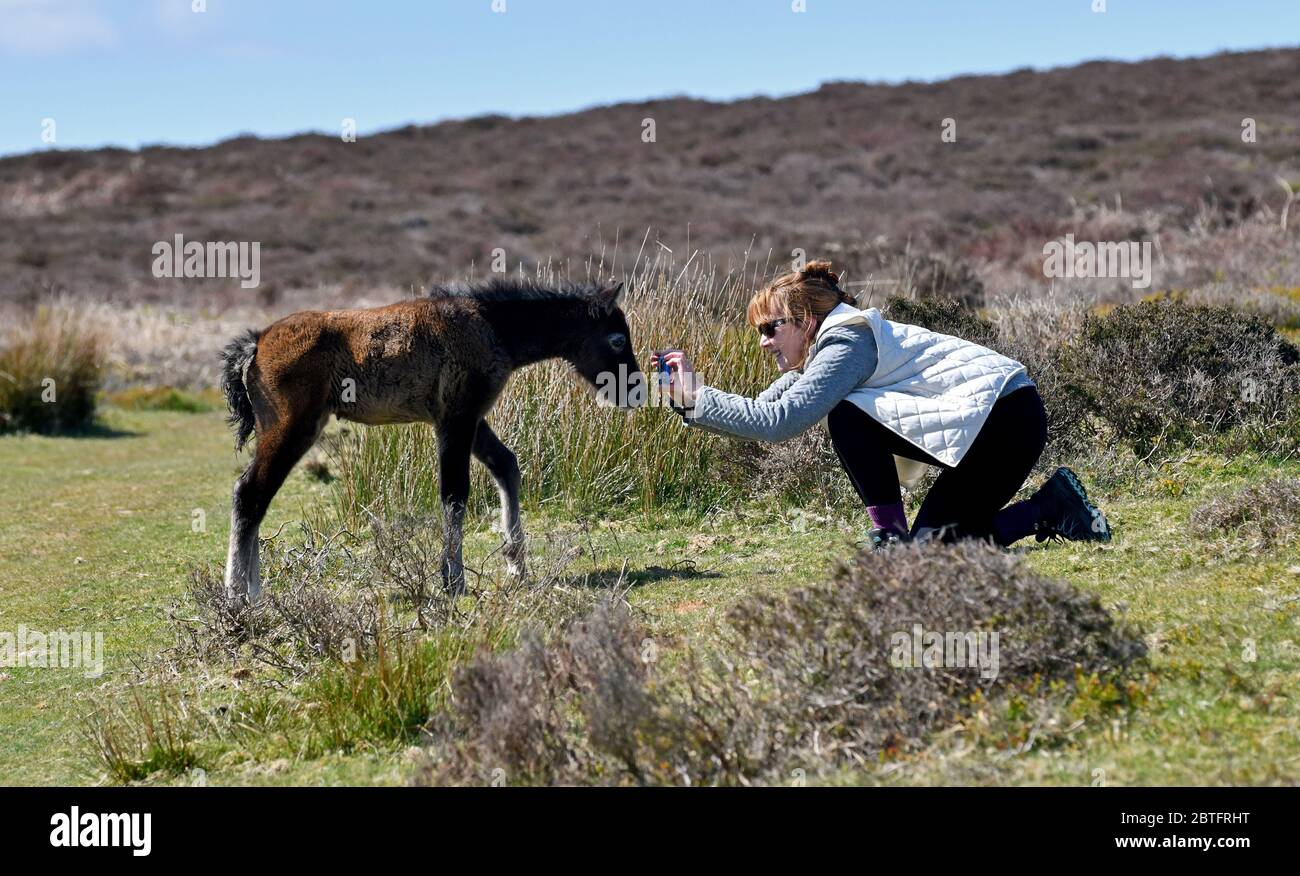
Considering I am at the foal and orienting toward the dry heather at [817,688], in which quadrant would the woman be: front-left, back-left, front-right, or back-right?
front-left

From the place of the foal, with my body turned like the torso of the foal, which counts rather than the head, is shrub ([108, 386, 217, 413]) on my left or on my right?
on my left

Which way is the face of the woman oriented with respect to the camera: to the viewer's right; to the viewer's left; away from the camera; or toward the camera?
to the viewer's left

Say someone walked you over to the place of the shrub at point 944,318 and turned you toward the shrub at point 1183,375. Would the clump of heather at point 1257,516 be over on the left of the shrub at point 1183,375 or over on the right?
right

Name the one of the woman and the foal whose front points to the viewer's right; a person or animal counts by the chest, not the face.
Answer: the foal

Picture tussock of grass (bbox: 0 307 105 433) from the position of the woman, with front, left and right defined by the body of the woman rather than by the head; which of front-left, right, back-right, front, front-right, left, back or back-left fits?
front-right

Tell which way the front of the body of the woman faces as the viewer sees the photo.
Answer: to the viewer's left

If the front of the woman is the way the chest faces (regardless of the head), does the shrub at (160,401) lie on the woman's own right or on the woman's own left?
on the woman's own right

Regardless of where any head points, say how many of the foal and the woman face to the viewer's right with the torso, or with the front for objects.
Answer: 1

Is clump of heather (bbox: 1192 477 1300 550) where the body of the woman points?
no

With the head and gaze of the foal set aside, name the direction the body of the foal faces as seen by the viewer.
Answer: to the viewer's right

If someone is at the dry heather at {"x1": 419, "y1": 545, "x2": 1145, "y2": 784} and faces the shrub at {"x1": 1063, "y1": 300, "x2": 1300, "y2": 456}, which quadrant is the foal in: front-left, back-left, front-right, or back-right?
front-left

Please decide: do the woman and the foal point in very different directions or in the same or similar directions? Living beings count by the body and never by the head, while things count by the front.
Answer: very different directions

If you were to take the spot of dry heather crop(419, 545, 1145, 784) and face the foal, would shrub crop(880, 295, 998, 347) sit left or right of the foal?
right

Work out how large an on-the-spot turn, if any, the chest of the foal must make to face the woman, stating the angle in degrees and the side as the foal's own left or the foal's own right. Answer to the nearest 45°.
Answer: approximately 45° to the foal's own right

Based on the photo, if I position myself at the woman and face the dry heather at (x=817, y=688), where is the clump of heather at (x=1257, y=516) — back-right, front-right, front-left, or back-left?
back-left

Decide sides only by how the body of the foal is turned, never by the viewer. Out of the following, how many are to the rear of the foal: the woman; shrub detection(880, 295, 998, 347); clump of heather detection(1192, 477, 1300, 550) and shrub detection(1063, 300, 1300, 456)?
0
